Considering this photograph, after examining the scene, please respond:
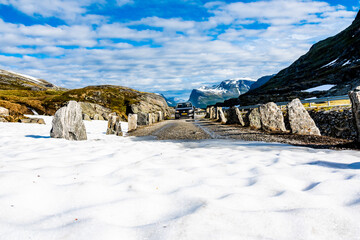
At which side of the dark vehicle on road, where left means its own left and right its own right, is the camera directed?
front

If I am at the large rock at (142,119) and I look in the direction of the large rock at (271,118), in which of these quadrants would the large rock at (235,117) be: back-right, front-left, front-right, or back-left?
front-left

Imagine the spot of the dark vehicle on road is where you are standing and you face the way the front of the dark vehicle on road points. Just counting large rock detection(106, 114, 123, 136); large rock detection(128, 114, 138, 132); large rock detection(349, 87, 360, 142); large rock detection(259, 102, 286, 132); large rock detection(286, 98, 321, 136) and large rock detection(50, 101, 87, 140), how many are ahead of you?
6

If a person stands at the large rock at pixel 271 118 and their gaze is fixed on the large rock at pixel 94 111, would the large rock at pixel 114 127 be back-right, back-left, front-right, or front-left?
front-left

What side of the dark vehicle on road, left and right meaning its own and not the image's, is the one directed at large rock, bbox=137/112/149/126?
front

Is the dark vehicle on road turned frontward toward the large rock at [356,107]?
yes

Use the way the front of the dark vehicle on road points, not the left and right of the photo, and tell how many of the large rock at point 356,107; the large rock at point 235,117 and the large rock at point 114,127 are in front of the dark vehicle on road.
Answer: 3

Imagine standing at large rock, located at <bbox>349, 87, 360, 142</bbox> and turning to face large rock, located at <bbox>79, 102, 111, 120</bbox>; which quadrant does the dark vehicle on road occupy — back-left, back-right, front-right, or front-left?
front-right

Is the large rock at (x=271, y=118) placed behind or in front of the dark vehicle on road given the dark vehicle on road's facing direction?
in front

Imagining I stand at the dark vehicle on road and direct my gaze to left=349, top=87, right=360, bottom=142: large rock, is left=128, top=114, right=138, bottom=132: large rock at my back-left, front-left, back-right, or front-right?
front-right

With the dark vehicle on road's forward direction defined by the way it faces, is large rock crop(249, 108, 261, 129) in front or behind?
in front

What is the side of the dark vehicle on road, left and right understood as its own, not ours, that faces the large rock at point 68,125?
front
